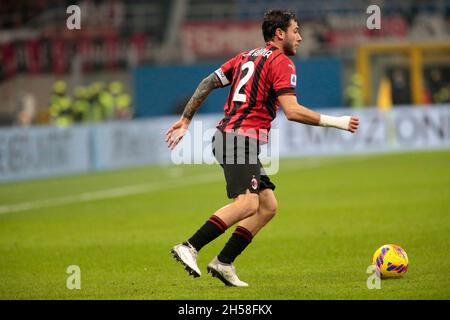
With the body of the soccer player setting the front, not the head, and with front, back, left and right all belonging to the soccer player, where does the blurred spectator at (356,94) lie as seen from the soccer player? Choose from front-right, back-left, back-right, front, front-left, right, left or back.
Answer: front-left

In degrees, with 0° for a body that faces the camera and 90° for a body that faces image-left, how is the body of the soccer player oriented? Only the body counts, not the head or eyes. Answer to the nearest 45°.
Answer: approximately 225°

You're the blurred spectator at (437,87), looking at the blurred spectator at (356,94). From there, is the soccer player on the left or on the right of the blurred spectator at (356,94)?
left

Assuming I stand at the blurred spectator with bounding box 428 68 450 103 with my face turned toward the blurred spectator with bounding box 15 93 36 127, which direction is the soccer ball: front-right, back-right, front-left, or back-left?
front-left

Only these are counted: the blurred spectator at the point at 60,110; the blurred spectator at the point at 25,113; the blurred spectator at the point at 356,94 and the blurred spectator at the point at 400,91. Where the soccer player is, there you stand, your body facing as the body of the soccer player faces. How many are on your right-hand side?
0

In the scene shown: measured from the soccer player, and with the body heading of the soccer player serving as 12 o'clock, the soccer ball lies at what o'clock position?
The soccer ball is roughly at 1 o'clock from the soccer player.

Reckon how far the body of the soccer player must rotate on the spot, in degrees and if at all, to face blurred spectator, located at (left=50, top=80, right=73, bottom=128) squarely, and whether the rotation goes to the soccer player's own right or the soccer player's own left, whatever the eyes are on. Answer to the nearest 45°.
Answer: approximately 45° to the soccer player's own left

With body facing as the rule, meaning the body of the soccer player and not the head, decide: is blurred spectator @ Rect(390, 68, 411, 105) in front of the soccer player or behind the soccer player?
in front

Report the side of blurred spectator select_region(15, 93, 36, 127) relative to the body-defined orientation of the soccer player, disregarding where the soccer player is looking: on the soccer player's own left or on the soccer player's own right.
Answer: on the soccer player's own left

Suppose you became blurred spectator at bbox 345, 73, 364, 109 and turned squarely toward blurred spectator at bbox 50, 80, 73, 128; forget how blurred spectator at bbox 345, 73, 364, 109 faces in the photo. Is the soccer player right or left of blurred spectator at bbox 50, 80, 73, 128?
left

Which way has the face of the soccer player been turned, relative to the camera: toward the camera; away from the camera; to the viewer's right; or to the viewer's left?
to the viewer's right

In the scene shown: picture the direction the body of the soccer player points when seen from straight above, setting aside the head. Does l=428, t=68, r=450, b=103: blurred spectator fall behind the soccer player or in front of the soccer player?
in front

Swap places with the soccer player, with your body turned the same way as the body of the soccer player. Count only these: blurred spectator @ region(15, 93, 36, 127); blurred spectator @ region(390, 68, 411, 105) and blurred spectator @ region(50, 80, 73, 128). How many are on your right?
0
